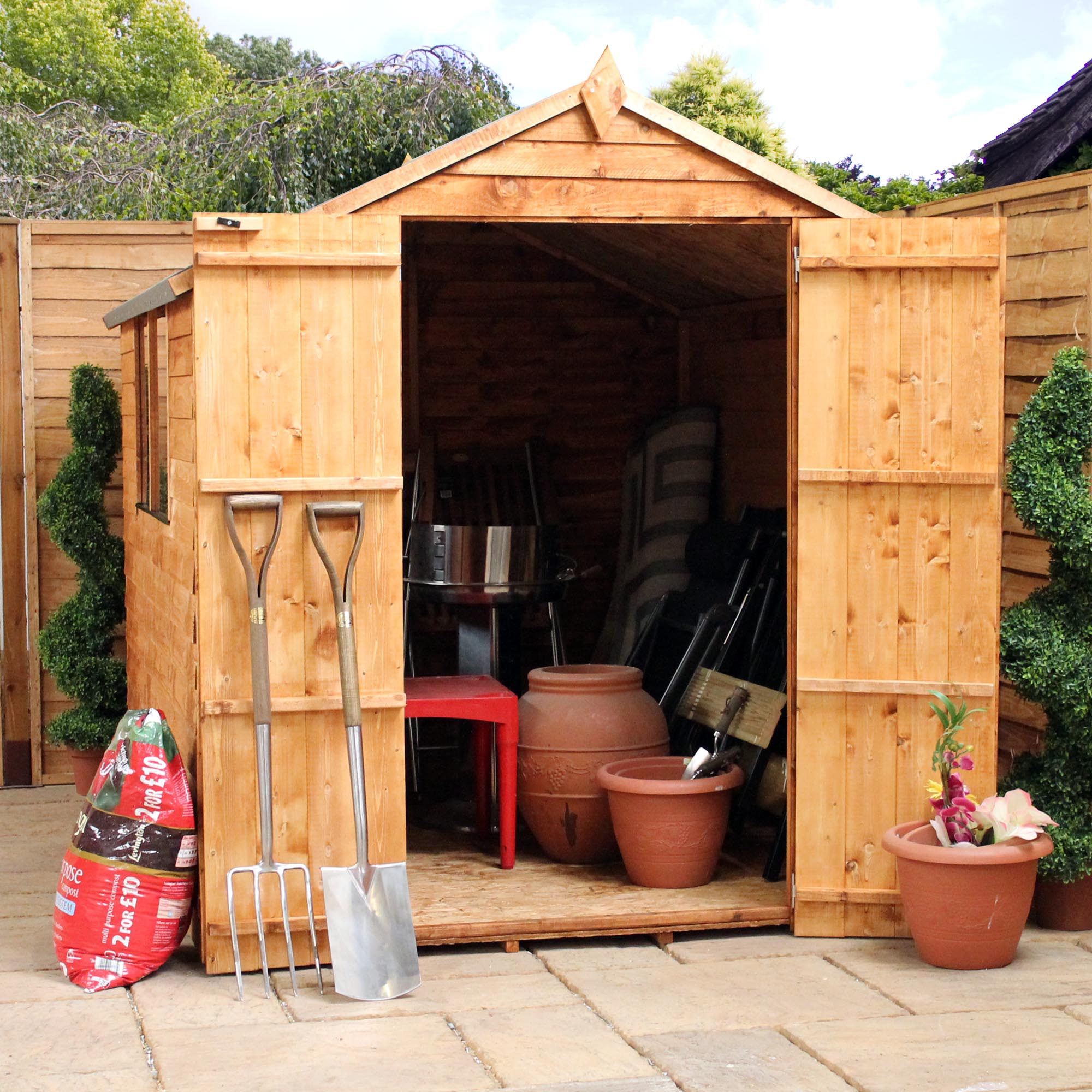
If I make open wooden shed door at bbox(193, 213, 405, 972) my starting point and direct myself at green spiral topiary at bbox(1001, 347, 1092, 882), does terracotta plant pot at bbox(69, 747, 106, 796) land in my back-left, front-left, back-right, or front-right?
back-left

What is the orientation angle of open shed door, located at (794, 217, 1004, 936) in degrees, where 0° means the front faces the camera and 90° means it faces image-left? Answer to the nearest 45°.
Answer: approximately 180°

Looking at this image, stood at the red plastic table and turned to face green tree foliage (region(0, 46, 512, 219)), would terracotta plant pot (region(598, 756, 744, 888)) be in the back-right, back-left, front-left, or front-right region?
back-right

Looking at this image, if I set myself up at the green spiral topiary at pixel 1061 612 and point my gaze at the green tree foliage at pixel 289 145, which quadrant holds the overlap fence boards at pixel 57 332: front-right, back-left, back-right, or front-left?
front-left

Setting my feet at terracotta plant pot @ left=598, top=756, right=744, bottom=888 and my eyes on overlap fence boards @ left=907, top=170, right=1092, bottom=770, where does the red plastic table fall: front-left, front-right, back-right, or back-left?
back-left
